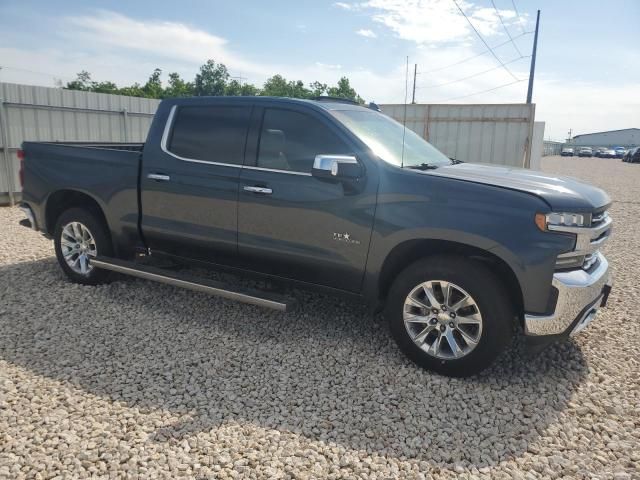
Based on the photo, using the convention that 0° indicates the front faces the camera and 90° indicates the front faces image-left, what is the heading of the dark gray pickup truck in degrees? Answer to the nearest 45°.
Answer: approximately 315°

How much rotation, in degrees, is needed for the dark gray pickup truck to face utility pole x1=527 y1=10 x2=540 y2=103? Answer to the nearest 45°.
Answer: approximately 90° to its left

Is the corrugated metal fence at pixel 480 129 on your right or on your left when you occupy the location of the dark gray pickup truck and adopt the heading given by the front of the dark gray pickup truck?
on your left

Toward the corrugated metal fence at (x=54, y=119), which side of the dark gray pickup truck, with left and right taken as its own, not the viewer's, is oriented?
back
